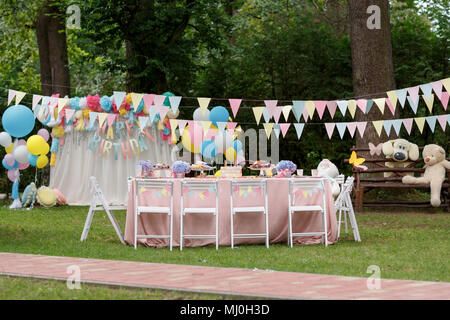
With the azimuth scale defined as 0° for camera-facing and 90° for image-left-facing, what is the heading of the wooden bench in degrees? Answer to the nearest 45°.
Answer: approximately 0°

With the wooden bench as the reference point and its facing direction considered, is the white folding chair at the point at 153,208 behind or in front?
in front

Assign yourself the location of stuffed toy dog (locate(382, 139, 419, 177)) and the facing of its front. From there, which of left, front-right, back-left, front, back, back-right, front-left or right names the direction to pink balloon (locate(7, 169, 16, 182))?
right

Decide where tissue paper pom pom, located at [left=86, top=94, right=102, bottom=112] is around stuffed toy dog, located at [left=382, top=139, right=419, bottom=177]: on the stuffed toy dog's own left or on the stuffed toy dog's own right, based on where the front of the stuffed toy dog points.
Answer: on the stuffed toy dog's own right

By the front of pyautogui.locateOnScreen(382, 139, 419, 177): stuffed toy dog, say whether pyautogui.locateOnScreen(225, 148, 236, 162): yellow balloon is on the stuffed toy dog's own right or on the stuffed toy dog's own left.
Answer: on the stuffed toy dog's own right

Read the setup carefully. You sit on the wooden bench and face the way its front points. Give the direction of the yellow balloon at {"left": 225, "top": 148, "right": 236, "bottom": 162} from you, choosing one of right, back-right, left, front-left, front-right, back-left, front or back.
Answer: front-right

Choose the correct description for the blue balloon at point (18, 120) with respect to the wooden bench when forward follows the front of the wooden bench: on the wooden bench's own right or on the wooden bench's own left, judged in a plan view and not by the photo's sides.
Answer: on the wooden bench's own right

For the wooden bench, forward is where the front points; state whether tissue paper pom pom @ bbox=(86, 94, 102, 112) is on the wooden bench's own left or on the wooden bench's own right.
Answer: on the wooden bench's own right

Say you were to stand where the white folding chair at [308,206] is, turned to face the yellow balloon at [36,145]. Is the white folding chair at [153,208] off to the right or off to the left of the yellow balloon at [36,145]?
left

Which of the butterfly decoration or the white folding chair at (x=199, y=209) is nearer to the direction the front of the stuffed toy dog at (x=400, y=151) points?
the white folding chair

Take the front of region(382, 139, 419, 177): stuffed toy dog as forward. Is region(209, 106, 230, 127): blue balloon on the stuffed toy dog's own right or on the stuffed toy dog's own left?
on the stuffed toy dog's own right

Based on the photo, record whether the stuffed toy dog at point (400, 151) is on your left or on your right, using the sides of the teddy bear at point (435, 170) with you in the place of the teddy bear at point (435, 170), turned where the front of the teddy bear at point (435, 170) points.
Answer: on your right

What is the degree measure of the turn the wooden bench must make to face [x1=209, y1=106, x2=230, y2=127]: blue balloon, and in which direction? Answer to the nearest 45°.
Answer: approximately 45° to its right

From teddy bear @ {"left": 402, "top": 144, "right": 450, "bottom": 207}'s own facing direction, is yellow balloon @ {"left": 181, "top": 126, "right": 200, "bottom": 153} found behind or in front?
in front

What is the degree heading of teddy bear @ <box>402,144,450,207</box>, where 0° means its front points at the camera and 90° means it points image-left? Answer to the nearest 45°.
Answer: approximately 45°
